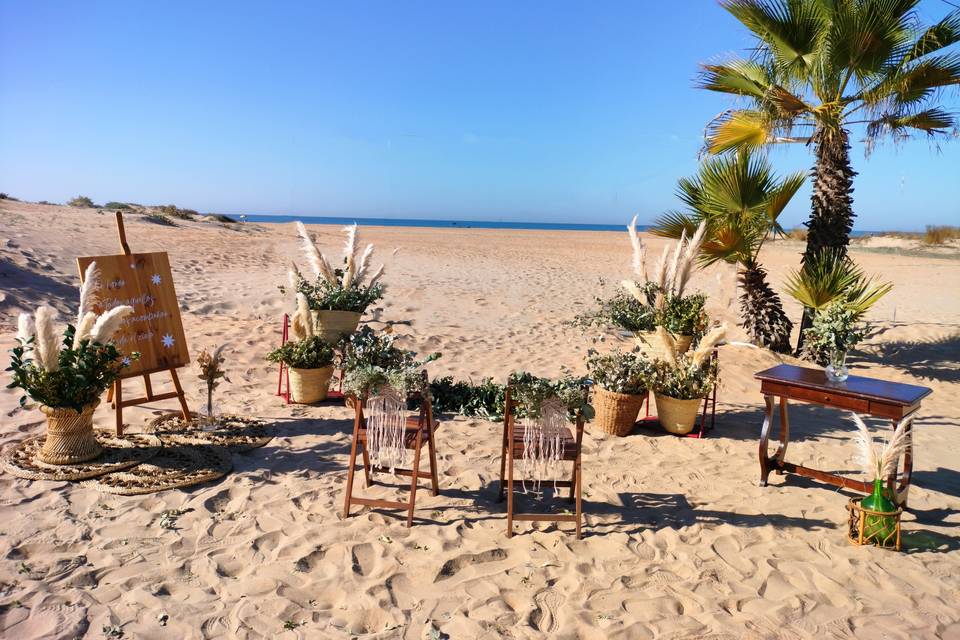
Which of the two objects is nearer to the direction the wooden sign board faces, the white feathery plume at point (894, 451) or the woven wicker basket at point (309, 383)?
the white feathery plume

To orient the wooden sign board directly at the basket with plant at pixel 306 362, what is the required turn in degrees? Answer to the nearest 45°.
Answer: approximately 90° to its left

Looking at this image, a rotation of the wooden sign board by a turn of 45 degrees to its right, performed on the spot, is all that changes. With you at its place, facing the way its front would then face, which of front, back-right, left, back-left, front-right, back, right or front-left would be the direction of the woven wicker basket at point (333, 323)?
back-left

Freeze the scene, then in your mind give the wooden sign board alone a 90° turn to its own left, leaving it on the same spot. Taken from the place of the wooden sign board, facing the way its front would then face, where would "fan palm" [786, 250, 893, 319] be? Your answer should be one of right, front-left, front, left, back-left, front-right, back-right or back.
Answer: front

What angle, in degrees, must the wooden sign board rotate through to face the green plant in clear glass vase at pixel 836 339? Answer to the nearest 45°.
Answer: approximately 45° to its left

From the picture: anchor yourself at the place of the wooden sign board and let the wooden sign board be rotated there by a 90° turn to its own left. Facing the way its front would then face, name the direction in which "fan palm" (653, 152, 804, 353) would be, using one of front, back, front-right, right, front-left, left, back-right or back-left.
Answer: front

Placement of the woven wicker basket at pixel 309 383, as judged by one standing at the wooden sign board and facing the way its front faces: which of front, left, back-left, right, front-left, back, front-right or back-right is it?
left

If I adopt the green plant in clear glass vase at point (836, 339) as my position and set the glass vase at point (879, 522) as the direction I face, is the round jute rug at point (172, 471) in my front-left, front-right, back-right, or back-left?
front-right

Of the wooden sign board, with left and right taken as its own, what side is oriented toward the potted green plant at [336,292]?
left

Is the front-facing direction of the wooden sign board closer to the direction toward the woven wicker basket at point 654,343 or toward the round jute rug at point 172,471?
the round jute rug

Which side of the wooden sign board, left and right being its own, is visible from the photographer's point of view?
front

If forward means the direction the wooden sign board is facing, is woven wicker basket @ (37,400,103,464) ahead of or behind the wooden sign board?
ahead

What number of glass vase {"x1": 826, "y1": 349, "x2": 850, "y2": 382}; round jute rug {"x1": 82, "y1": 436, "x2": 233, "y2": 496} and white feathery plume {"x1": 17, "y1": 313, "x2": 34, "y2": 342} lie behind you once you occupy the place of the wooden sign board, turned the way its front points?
0

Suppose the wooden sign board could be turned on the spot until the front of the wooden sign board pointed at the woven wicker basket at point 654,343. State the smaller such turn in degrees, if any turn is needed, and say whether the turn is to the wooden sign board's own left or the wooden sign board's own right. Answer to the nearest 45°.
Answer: approximately 90° to the wooden sign board's own left
